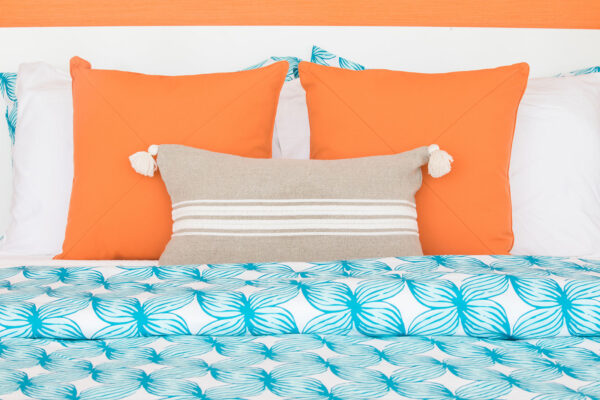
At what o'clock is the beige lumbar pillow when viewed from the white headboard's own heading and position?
The beige lumbar pillow is roughly at 12 o'clock from the white headboard.

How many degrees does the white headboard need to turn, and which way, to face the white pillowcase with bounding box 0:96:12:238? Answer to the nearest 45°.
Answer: approximately 90° to its right

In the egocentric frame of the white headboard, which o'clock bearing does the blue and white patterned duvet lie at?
The blue and white patterned duvet is roughly at 12 o'clock from the white headboard.

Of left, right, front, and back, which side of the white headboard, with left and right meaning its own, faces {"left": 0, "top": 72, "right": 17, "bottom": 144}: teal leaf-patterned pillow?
right

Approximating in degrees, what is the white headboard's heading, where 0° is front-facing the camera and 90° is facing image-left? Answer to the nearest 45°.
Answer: approximately 0°
